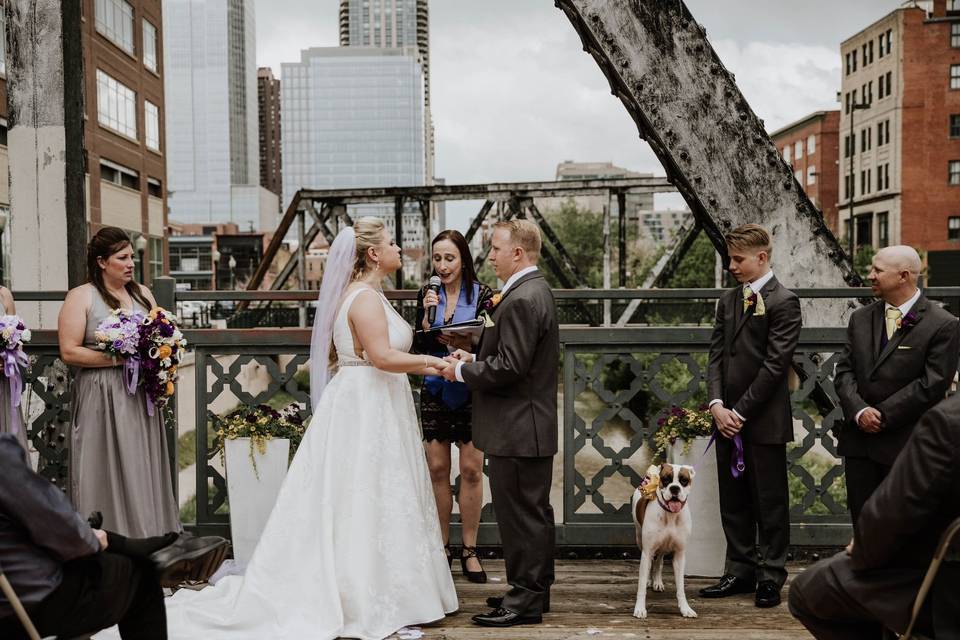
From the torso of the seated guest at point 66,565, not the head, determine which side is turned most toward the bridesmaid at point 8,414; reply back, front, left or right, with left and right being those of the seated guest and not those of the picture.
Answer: left

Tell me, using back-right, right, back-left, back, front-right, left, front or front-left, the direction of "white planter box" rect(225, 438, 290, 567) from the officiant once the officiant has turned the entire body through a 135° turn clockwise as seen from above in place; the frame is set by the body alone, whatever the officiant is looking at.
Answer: front-left

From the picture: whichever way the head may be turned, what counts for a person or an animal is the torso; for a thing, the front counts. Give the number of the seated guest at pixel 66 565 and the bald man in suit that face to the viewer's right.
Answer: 1

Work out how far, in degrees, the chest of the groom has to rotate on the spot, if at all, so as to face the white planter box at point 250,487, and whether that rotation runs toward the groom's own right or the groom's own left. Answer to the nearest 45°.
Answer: approximately 45° to the groom's own right

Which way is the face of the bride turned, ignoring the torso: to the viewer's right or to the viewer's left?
to the viewer's right

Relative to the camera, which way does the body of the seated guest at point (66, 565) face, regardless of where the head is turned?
to the viewer's right

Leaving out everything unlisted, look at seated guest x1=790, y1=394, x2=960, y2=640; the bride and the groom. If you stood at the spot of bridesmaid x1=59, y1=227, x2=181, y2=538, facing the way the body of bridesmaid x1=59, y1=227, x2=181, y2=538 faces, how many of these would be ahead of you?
3

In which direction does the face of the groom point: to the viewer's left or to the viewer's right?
to the viewer's left

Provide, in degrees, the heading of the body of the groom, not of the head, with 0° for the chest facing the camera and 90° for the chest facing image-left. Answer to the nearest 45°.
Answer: approximately 90°

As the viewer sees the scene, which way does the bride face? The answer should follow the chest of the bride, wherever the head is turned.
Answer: to the viewer's right
